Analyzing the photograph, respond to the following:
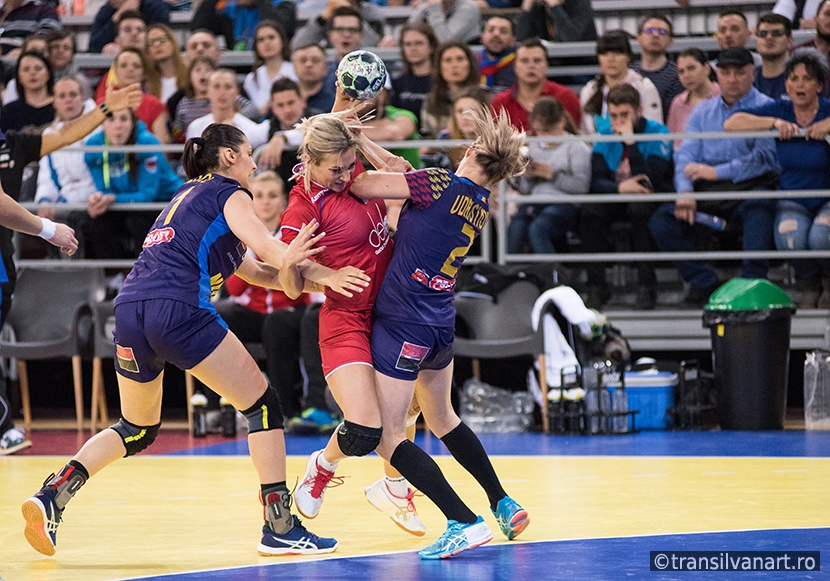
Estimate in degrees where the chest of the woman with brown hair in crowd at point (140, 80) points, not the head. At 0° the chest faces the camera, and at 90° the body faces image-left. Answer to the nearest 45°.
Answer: approximately 0°

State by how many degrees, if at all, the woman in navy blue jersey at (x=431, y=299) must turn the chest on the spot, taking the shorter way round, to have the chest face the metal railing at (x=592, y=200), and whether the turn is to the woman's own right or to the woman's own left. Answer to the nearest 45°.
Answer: approximately 45° to the woman's own right

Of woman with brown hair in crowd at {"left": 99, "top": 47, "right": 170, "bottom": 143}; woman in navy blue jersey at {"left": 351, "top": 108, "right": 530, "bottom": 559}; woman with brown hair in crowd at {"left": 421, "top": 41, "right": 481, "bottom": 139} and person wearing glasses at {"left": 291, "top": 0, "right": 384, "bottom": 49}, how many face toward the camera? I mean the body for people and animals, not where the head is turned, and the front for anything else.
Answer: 3
